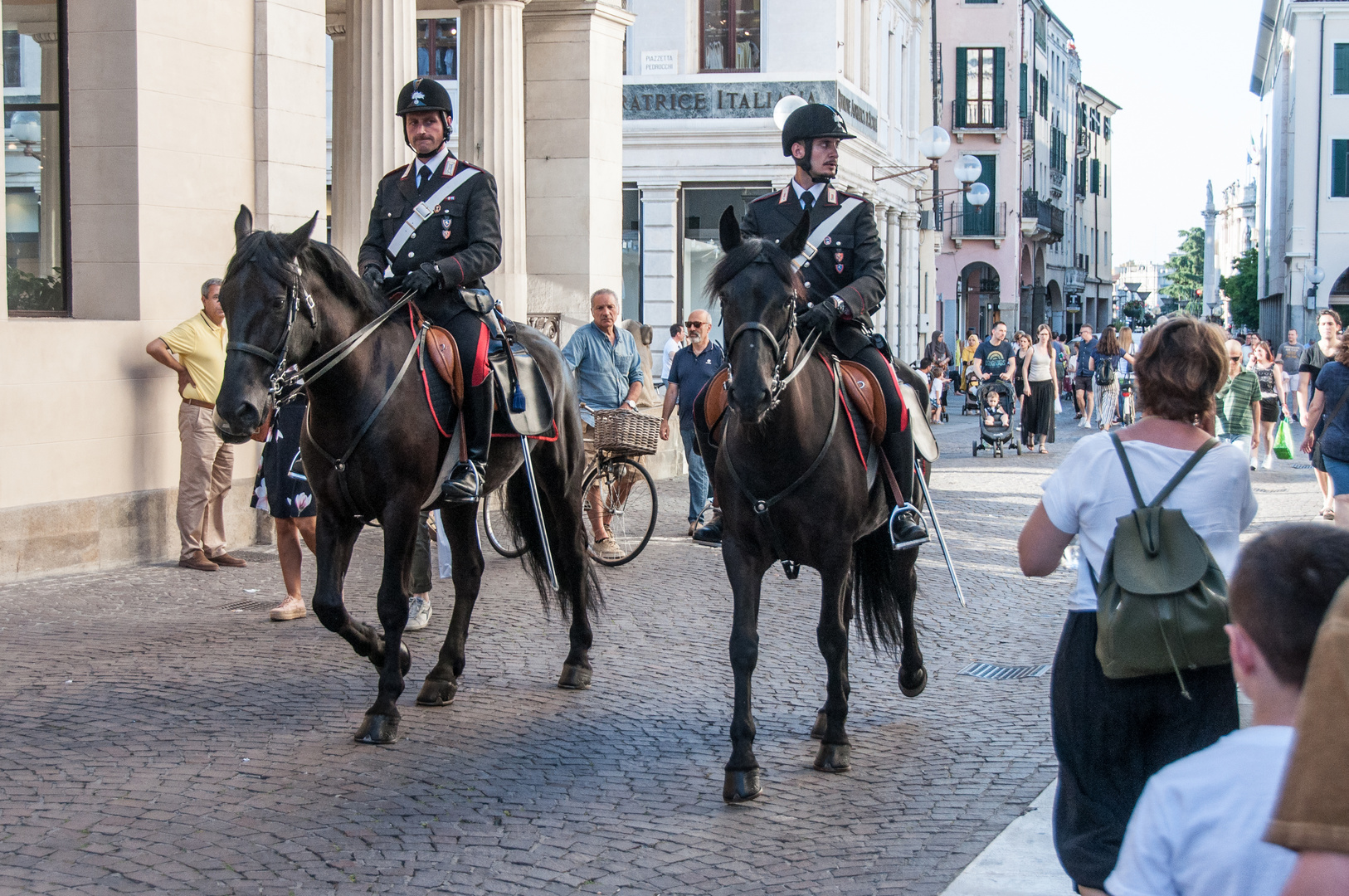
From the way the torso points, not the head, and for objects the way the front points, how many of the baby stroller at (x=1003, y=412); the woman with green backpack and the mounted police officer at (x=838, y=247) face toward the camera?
2

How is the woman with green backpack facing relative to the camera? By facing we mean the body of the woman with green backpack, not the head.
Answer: away from the camera

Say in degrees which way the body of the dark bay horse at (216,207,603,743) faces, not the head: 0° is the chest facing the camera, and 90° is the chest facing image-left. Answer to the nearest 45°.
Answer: approximately 45°

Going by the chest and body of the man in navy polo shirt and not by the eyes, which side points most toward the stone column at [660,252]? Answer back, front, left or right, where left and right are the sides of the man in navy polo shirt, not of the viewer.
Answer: back

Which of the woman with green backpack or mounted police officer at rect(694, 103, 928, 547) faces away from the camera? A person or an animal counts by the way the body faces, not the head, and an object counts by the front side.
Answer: the woman with green backpack

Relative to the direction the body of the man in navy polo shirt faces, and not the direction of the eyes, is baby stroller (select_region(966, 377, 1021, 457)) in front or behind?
behind

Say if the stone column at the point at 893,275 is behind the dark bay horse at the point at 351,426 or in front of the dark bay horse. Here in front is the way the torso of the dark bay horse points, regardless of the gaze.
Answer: behind

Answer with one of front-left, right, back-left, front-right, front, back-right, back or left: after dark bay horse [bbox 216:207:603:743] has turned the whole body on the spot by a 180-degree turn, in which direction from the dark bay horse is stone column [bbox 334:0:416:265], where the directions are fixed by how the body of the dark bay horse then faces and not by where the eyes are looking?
front-left

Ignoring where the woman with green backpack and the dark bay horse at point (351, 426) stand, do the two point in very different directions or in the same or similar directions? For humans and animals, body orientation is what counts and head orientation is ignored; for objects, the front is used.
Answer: very different directions

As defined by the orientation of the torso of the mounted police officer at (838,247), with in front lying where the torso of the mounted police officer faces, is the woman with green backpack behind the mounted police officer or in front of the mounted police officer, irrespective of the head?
in front

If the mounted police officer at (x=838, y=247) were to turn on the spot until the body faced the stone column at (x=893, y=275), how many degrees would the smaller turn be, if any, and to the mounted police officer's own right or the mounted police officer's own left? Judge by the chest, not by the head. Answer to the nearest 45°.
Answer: approximately 180°

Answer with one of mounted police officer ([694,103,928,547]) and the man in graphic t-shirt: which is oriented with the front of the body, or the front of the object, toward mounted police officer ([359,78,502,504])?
the man in graphic t-shirt
